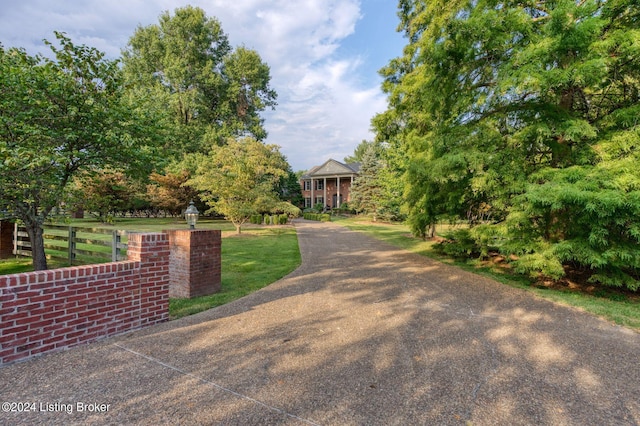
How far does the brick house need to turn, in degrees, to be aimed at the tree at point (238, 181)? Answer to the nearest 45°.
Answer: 0° — it already faces it

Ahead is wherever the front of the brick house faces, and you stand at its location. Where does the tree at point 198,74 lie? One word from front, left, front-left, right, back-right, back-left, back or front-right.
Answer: front-right

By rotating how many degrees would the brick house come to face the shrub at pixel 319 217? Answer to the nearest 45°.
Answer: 0° — it already faces it

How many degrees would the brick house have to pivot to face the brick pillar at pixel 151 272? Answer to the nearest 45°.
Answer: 0° — it already faces it

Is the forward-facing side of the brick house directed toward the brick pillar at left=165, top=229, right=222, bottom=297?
yes

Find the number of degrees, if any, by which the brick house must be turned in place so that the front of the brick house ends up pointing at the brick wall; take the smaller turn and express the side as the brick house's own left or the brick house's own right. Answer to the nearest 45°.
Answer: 0° — it already faces it

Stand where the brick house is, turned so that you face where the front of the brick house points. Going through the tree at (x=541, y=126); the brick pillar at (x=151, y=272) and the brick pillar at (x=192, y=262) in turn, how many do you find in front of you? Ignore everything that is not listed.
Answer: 3

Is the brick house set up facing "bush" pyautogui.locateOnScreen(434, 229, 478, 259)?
yes

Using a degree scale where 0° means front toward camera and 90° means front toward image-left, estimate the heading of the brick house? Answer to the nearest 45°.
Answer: approximately 0°

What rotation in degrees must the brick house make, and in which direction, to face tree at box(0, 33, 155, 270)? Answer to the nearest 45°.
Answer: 0° — it already faces it
